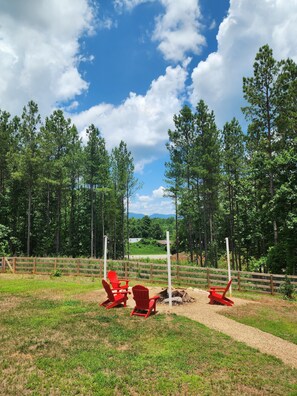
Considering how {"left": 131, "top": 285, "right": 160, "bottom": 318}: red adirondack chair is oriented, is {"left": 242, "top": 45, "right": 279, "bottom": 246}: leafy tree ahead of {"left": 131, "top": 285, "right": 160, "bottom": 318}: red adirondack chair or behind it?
ahead

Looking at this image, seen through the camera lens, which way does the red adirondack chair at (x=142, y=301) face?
facing away from the viewer and to the right of the viewer

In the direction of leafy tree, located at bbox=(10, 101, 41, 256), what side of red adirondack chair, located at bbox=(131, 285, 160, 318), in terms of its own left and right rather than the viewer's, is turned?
left

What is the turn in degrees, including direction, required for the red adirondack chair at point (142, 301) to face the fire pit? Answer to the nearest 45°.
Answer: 0° — it already faces it

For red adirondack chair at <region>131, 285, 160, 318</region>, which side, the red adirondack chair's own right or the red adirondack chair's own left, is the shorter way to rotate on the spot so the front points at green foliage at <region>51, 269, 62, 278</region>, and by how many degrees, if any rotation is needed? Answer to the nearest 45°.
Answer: approximately 90° to the red adirondack chair's own left

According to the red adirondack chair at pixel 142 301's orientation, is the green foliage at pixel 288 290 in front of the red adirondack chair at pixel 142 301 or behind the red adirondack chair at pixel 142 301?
in front
